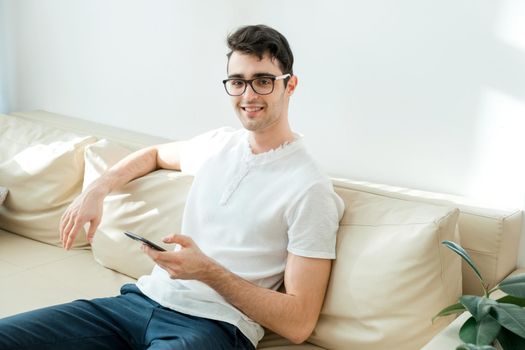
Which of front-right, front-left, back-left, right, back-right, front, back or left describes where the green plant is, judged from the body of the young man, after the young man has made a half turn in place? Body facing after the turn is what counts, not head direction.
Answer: right

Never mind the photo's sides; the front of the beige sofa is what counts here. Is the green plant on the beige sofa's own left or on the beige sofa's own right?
on the beige sofa's own left

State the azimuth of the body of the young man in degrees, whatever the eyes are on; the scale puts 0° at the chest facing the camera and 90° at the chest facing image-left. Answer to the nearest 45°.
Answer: approximately 45°

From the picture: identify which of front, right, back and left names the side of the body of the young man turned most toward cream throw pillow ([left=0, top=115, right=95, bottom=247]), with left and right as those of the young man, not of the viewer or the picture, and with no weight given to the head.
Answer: right

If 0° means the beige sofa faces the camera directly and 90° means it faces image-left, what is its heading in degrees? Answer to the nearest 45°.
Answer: approximately 45°
